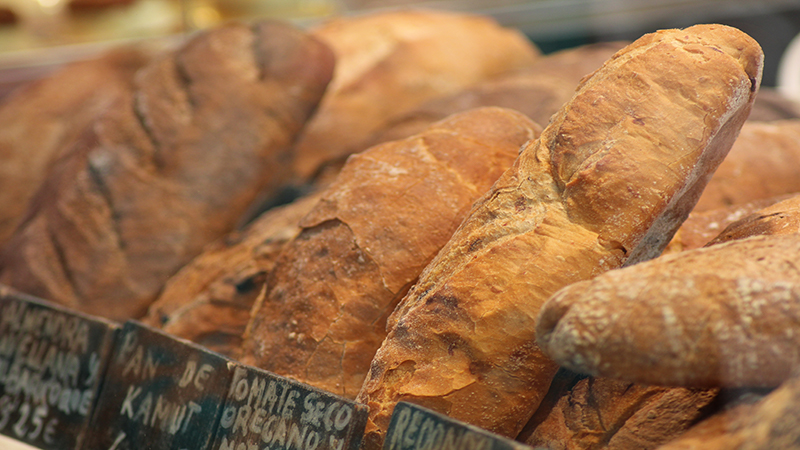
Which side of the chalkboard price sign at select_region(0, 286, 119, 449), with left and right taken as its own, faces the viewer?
front

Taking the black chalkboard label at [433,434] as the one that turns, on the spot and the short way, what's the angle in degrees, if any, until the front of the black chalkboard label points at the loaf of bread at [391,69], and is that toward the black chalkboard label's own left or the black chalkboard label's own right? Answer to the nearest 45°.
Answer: approximately 180°

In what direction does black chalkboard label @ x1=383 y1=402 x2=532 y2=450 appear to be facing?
toward the camera

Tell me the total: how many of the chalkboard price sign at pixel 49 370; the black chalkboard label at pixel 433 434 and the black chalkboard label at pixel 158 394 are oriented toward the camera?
3

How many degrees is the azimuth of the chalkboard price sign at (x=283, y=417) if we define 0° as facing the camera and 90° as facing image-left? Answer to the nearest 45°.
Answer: approximately 0°
